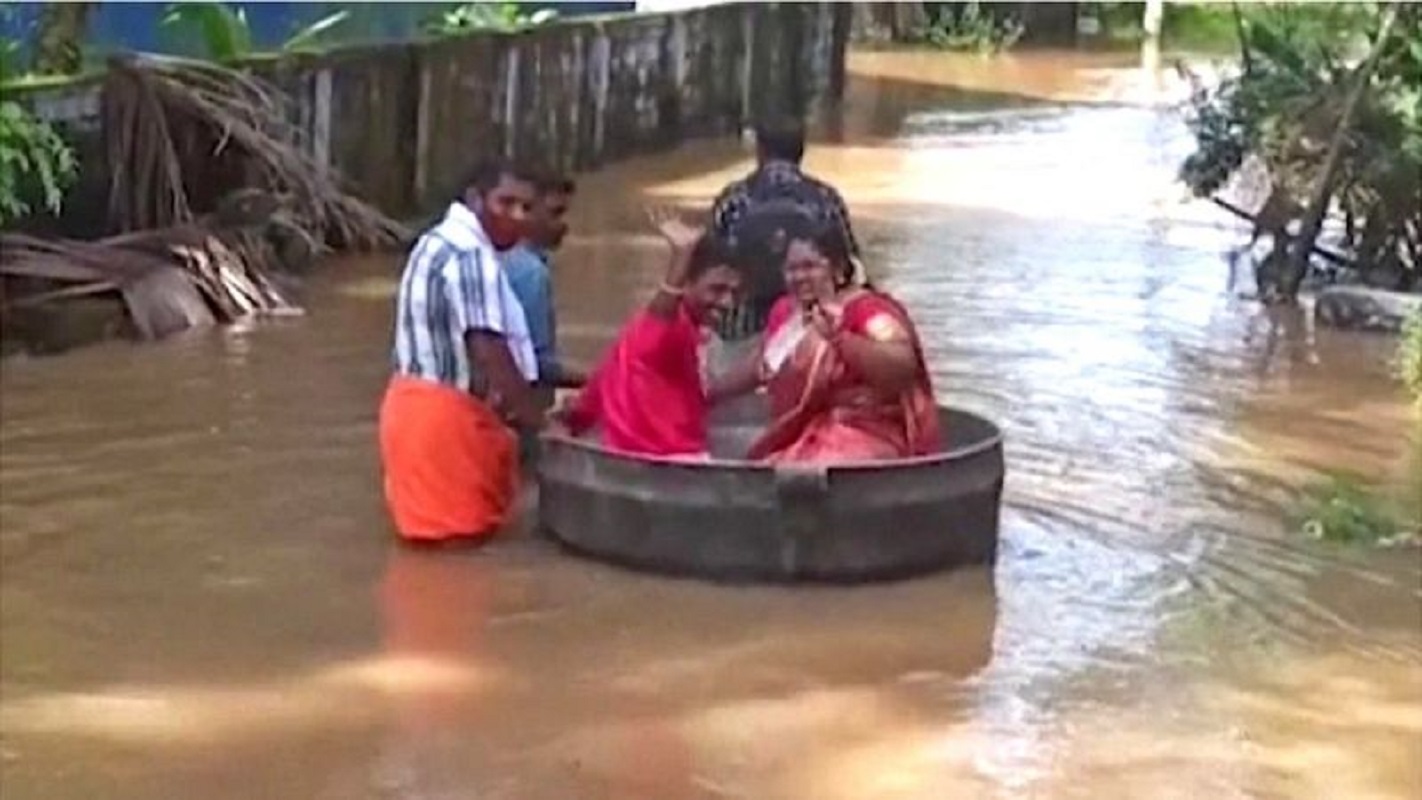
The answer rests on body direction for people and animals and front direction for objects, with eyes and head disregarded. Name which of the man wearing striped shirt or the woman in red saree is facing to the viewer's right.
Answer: the man wearing striped shirt

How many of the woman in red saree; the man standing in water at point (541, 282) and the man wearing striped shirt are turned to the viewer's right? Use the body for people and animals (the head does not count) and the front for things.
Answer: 2

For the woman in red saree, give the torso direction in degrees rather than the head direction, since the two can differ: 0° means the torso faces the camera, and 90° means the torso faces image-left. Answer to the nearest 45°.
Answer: approximately 45°

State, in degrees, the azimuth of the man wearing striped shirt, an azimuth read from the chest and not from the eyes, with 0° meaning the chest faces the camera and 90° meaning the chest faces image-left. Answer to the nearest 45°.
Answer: approximately 270°

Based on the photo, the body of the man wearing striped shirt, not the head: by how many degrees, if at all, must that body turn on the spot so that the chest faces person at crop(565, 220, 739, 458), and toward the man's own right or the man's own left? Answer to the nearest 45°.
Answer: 0° — they already face them

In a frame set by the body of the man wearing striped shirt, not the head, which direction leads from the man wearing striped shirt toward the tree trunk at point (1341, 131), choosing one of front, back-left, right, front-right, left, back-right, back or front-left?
front-left

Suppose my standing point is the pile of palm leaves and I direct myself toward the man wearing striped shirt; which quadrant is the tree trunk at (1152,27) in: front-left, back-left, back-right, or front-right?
back-left

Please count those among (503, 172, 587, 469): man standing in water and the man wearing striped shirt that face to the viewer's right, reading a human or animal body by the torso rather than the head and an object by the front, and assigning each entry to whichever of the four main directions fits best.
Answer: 2

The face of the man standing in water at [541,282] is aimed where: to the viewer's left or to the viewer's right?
to the viewer's right

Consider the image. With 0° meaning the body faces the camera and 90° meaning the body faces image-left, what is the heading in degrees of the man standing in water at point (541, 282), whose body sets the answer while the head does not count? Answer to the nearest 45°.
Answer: approximately 270°

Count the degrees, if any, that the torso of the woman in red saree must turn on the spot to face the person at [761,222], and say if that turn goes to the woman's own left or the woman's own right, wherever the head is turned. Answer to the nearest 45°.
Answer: approximately 135° to the woman's own right

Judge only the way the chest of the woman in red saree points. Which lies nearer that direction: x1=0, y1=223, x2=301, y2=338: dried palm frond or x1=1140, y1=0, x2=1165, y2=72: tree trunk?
the dried palm frond

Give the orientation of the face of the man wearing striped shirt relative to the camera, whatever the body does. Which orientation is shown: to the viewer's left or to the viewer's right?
to the viewer's right
